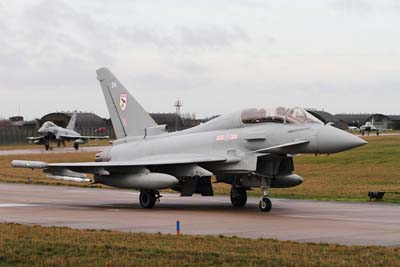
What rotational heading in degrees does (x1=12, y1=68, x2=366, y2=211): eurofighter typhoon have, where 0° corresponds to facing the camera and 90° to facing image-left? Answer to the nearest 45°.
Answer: approximately 315°
